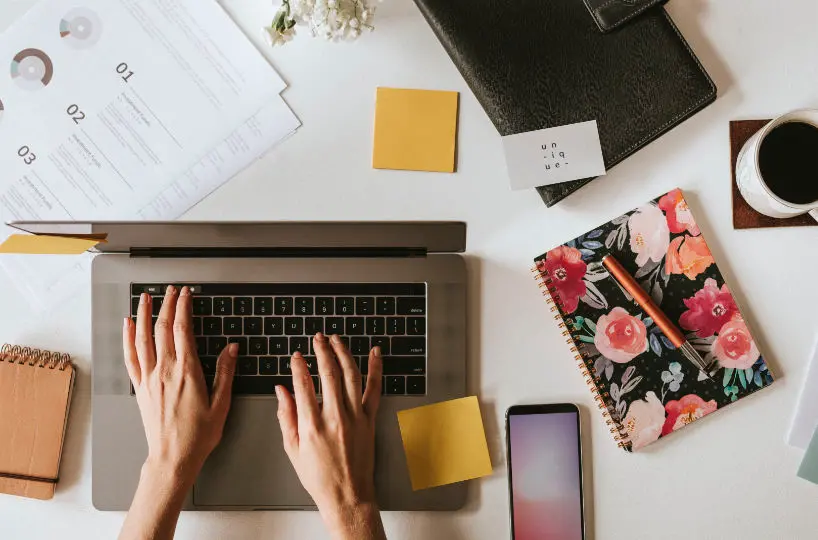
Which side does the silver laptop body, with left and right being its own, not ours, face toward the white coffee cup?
left

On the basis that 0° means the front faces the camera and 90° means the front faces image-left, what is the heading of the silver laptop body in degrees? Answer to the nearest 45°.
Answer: approximately 0°

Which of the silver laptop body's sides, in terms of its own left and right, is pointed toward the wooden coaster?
left
